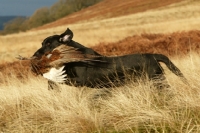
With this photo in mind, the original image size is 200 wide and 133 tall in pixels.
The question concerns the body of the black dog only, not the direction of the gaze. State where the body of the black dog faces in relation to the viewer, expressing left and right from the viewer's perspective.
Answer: facing to the left of the viewer
